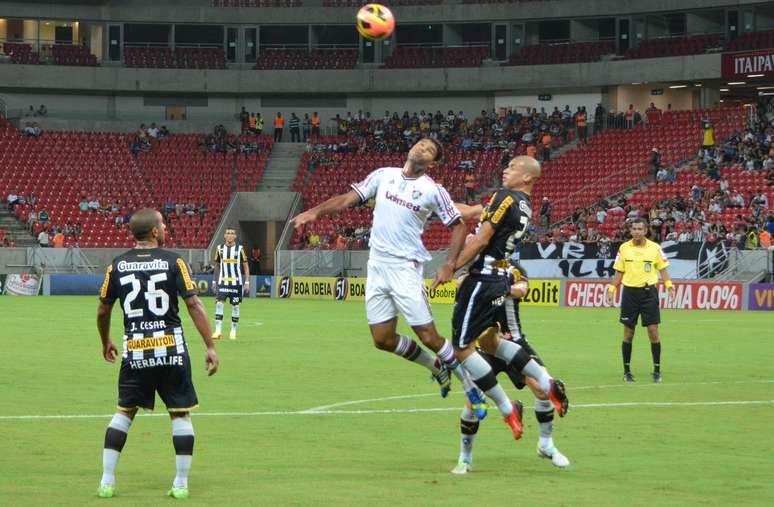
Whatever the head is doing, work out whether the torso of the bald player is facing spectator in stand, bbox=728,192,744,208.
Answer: no

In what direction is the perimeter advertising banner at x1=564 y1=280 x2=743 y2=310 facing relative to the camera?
toward the camera

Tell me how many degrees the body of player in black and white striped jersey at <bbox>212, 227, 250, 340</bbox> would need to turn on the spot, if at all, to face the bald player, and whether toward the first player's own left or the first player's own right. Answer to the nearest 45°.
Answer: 0° — they already face them

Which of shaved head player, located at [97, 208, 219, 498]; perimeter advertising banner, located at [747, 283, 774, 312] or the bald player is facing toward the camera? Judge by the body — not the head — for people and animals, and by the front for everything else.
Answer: the perimeter advertising banner

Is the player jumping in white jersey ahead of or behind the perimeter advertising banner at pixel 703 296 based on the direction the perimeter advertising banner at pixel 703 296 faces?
ahead

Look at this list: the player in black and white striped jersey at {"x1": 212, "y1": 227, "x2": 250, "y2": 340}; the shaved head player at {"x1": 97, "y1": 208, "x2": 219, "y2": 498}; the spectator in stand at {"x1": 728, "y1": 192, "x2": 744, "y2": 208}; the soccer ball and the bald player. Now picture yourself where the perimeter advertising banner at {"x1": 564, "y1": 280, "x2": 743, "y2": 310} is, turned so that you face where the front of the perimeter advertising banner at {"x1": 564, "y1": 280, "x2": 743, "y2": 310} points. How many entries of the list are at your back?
1

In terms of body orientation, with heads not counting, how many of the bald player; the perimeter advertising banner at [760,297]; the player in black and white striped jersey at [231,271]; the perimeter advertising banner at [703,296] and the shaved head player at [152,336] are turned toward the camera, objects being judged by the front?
3

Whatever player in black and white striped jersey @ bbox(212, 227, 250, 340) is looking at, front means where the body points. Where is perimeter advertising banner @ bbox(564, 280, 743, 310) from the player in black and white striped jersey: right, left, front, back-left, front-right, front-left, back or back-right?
back-left

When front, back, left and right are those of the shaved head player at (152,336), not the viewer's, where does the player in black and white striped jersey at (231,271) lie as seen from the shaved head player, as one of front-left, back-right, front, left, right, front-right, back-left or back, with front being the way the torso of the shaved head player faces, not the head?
front

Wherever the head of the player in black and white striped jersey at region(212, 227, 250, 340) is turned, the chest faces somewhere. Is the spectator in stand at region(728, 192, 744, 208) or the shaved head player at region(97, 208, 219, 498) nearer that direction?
the shaved head player

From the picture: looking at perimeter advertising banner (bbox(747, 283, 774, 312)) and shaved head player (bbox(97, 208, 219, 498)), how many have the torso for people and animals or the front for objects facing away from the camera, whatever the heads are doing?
1

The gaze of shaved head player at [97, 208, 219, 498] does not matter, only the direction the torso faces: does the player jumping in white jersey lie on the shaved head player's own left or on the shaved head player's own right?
on the shaved head player's own right

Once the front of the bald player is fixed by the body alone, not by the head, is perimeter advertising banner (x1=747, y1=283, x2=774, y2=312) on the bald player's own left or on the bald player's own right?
on the bald player's own right

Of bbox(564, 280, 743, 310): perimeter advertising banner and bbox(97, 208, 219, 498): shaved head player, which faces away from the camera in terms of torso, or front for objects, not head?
the shaved head player

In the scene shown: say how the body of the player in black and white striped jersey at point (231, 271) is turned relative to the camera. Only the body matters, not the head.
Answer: toward the camera

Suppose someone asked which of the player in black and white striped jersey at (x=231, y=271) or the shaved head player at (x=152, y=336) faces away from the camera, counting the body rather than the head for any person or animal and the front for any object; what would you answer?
the shaved head player

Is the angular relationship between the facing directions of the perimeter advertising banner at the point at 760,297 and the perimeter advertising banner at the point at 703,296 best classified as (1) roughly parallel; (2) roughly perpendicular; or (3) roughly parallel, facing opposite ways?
roughly parallel

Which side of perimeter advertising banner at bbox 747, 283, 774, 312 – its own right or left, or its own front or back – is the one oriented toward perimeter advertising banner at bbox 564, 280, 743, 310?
right
